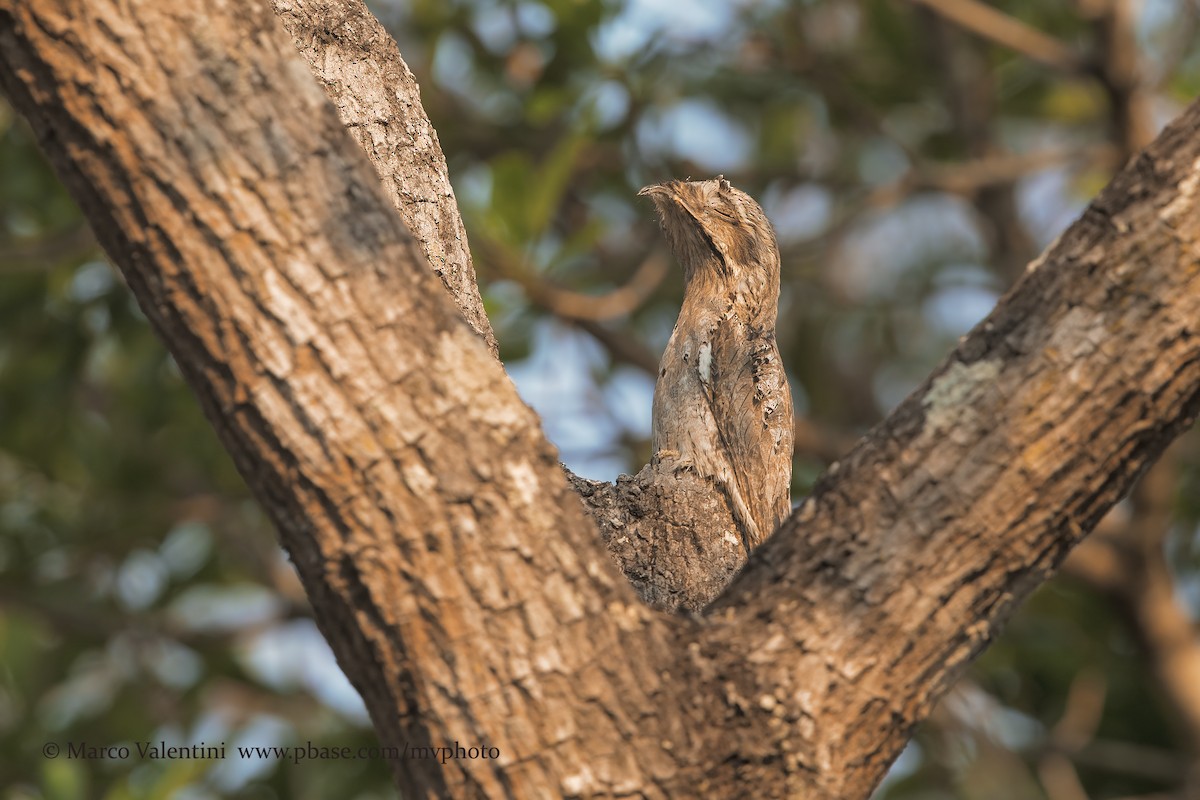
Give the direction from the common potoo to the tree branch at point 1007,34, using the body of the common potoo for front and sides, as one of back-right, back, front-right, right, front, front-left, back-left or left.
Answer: back-right

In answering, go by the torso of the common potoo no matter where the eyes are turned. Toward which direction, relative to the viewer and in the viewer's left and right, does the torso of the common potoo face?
facing to the left of the viewer
